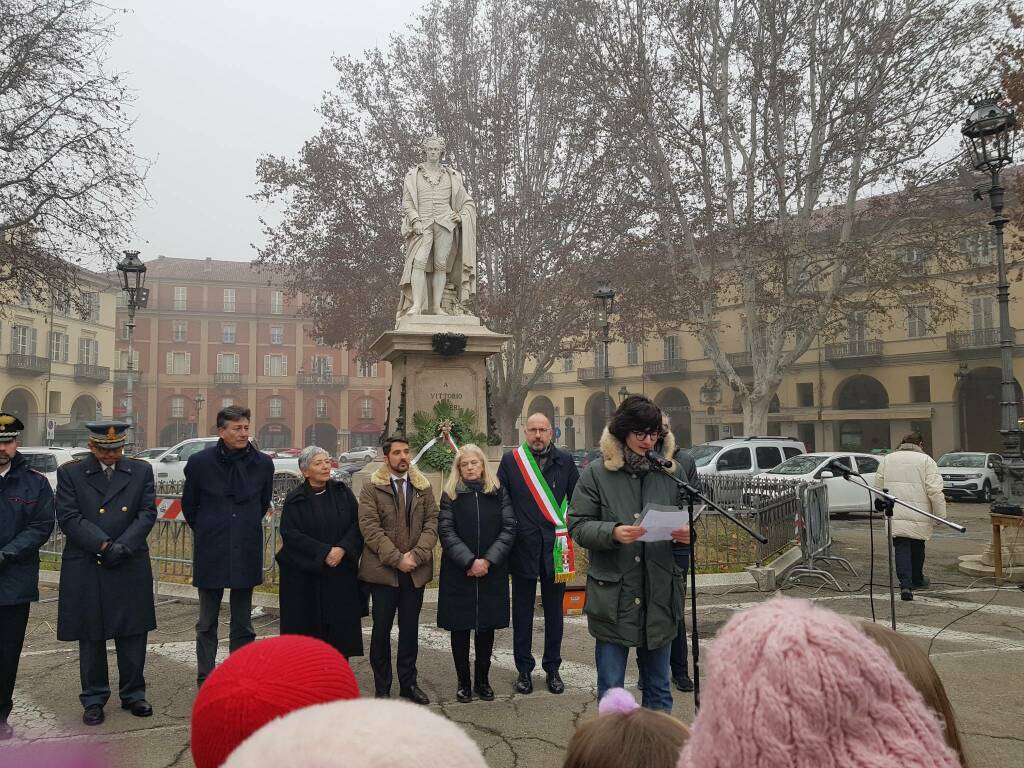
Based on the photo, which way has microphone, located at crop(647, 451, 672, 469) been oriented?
to the viewer's left

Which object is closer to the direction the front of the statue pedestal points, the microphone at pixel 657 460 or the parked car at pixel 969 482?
the microphone

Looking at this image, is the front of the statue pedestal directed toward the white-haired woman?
yes

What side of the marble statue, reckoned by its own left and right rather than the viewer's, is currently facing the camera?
front

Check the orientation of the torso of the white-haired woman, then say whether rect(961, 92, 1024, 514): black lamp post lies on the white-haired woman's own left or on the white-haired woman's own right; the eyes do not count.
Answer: on the white-haired woman's own left

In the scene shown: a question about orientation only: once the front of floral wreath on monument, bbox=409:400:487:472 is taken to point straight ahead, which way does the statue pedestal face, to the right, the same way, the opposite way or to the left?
the same way

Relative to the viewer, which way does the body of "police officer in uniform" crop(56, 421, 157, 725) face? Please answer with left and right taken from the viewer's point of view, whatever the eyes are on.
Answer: facing the viewer

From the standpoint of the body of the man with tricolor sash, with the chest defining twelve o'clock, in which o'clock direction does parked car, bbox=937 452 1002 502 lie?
The parked car is roughly at 7 o'clock from the man with tricolor sash.

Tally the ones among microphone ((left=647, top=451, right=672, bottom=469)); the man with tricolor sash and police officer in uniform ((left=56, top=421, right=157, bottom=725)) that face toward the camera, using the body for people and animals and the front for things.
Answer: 2

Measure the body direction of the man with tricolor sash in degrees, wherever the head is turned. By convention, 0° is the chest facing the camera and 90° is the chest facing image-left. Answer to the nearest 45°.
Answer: approximately 0°

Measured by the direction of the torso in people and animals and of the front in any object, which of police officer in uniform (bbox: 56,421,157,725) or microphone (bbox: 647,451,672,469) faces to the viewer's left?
the microphone

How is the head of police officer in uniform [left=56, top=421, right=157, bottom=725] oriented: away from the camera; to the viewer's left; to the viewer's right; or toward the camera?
toward the camera

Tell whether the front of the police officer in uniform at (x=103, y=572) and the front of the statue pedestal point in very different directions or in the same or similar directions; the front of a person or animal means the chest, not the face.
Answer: same or similar directions

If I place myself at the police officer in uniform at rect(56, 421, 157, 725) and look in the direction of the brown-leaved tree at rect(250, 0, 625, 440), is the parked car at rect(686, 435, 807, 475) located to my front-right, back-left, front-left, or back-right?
front-right

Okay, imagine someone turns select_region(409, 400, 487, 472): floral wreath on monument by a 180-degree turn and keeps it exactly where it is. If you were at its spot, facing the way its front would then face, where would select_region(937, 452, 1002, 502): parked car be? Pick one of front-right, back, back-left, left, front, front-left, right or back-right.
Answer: front-right

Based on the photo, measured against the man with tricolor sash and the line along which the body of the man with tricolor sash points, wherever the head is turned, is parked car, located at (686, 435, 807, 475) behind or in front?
behind

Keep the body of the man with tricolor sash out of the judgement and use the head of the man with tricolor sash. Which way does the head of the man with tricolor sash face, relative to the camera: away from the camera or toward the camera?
toward the camera

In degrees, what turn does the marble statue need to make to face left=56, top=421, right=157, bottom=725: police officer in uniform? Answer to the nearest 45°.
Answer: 0° — it already faces them
